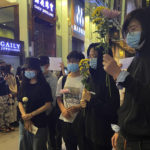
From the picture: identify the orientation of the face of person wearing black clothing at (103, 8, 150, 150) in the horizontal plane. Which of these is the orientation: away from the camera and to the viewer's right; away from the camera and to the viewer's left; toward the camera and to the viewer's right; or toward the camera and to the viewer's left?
toward the camera and to the viewer's left

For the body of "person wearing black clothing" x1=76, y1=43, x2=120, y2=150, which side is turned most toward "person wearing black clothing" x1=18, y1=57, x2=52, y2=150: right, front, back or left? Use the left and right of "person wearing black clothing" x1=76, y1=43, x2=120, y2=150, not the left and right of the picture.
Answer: right

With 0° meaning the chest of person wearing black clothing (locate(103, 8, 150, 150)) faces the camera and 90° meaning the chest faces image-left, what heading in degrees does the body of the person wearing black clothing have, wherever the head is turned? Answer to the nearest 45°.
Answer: approximately 45°

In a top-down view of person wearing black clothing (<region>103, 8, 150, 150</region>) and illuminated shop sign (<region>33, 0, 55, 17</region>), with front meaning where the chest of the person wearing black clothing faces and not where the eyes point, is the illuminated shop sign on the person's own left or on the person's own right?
on the person's own right

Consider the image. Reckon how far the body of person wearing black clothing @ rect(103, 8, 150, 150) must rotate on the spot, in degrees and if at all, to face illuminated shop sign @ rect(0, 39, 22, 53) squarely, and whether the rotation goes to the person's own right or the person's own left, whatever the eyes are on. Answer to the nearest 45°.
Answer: approximately 90° to the person's own right

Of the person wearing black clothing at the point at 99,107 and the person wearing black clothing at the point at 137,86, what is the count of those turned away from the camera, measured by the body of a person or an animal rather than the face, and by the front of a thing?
0

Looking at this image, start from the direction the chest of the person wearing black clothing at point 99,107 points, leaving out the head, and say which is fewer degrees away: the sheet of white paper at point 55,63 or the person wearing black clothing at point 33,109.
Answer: the person wearing black clothing

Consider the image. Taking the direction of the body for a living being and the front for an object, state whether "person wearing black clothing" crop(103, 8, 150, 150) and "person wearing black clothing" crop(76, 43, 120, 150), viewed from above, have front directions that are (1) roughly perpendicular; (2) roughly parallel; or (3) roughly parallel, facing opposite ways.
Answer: roughly parallel

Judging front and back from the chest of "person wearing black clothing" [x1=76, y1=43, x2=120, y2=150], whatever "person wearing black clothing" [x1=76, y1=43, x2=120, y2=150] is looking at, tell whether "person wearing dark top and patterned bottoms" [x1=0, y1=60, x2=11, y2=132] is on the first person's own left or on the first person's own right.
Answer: on the first person's own right

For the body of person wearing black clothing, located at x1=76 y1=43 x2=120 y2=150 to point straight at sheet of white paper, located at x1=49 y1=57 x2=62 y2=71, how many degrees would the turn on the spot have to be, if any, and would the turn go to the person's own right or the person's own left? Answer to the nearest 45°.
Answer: approximately 90° to the person's own right

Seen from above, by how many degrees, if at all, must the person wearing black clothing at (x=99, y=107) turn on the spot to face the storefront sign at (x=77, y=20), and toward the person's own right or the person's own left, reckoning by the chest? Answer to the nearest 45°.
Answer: approximately 135° to the person's own right

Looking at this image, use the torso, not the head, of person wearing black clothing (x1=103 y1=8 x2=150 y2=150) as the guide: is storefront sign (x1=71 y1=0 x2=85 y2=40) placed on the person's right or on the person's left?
on the person's right

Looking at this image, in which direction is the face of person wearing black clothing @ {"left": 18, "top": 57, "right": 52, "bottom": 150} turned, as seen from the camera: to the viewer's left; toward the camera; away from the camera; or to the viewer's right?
toward the camera

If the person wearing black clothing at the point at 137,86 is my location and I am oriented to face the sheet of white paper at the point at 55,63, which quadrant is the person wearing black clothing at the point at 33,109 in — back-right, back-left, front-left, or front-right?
front-left
